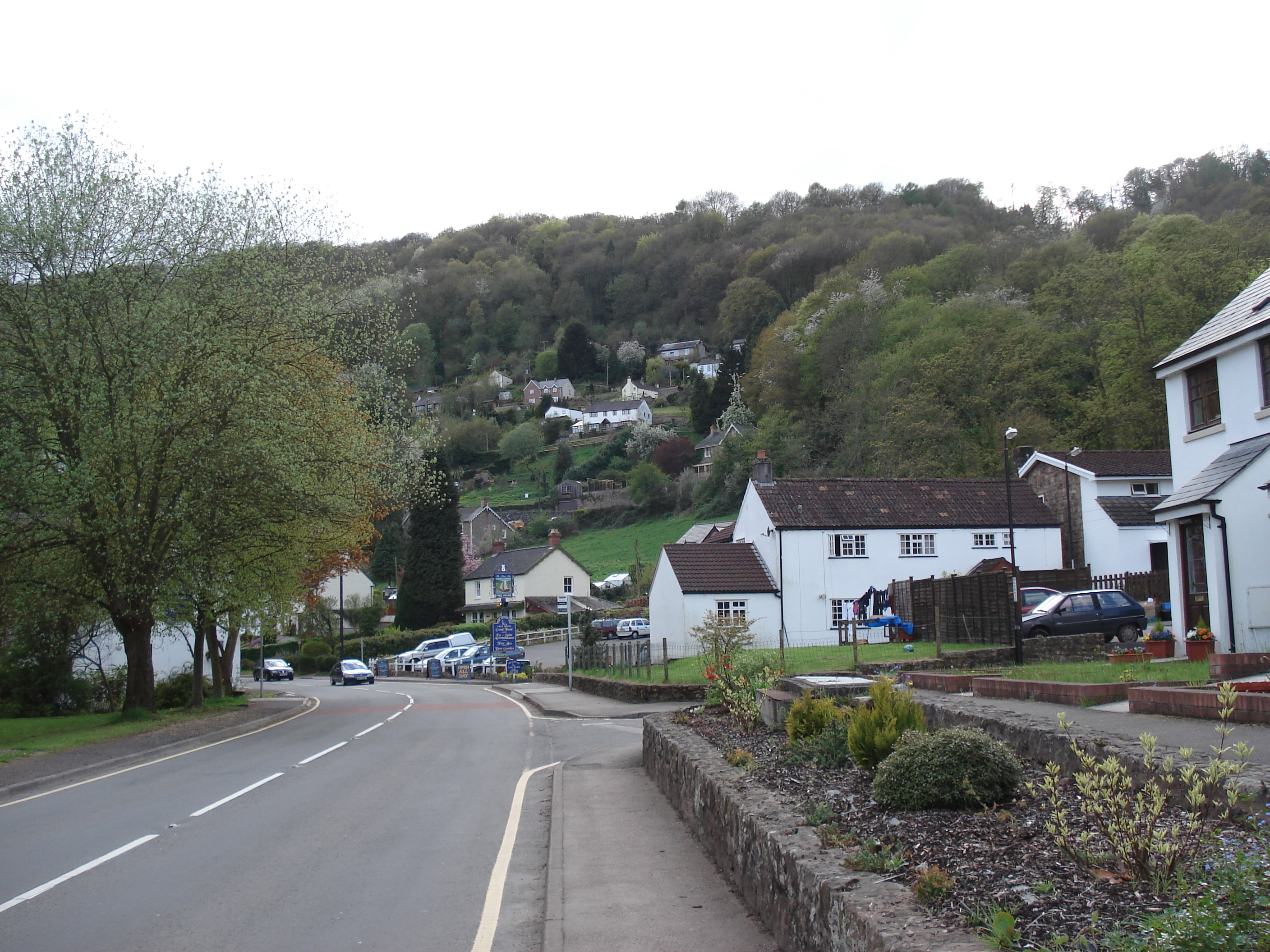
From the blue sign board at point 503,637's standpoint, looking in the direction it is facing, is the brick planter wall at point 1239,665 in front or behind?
in front

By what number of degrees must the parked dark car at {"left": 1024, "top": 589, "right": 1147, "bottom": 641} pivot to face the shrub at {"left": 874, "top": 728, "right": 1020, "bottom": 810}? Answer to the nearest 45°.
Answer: approximately 90° to its left

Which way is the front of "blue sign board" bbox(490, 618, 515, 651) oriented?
toward the camera

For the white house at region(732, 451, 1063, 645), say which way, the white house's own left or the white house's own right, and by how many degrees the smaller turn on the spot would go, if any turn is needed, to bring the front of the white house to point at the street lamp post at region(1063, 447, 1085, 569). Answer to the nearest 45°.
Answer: approximately 90° to the white house's own left

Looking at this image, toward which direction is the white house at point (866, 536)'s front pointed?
toward the camera

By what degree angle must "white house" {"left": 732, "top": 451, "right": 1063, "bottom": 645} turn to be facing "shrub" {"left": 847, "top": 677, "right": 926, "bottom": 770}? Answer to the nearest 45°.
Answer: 0° — it already faces it

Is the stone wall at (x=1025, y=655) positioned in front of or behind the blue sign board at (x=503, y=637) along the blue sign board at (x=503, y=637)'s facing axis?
in front

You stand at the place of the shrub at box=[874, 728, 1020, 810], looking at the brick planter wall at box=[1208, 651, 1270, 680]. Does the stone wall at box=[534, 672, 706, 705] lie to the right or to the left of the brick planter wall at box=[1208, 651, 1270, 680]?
left

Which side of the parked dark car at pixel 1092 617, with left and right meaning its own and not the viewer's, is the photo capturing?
left

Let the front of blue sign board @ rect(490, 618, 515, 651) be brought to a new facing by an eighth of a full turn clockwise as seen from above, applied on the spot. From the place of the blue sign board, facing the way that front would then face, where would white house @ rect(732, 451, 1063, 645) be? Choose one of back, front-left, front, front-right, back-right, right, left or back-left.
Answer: back-left

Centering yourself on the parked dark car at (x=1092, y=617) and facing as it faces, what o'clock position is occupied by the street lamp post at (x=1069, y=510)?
The street lamp post is roughly at 3 o'clock from the parked dark car.

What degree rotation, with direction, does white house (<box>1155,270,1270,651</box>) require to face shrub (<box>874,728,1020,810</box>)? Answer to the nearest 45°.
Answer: approximately 45° to its left

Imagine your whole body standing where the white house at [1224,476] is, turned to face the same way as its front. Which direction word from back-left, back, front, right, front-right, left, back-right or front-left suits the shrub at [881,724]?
front-left

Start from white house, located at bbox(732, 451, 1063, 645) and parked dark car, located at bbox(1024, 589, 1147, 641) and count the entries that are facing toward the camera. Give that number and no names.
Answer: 1

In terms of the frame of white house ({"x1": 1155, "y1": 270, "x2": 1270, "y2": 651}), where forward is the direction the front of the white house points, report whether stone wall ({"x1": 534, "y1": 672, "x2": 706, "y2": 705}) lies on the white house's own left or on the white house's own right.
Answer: on the white house's own right

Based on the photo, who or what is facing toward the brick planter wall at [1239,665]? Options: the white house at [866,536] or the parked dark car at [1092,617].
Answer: the white house

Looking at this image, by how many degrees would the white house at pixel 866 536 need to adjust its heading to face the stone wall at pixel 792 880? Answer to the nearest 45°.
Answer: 0° — it already faces it

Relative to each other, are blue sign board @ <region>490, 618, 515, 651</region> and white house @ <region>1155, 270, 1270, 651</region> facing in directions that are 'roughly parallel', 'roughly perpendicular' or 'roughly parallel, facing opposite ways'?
roughly perpendicular

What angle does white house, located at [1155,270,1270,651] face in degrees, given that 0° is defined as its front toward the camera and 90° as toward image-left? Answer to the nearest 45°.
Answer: approximately 45°

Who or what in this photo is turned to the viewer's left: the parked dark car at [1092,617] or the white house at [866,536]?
the parked dark car

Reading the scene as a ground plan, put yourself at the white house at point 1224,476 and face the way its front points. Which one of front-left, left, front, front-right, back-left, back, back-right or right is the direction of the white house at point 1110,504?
back-right
